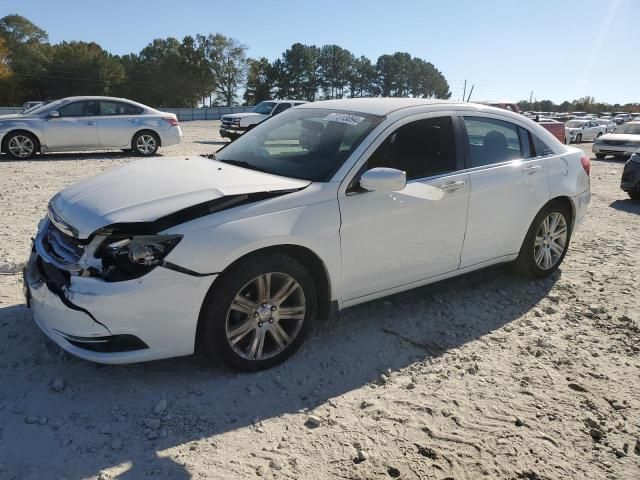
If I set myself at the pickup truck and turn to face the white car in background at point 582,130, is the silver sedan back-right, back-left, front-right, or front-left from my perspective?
back-right

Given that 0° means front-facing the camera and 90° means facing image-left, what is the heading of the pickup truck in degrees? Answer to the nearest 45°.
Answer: approximately 45°

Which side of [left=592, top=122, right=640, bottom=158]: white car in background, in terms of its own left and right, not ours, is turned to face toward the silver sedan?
front

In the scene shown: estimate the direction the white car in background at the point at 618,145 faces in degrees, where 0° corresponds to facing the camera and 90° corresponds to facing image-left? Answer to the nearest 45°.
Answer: approximately 45°

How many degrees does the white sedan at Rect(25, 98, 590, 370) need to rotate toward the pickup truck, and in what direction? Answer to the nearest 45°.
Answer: approximately 135° to its right

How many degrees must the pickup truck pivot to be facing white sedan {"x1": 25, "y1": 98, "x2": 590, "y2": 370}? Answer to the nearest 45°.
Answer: approximately 45° to its left

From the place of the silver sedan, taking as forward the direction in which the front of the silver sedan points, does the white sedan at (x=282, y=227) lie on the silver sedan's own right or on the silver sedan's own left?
on the silver sedan's own left

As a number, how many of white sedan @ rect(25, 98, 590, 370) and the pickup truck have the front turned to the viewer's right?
0

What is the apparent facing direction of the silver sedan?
to the viewer's left

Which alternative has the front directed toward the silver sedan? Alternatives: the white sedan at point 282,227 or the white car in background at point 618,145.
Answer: the white car in background

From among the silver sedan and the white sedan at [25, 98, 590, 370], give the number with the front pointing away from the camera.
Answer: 0

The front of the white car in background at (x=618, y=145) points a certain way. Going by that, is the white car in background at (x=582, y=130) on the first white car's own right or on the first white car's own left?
on the first white car's own right

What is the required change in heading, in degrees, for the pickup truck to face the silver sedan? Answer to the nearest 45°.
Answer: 0° — it already faces it
